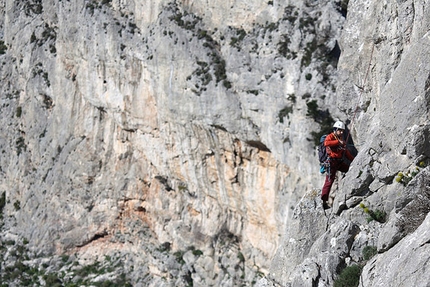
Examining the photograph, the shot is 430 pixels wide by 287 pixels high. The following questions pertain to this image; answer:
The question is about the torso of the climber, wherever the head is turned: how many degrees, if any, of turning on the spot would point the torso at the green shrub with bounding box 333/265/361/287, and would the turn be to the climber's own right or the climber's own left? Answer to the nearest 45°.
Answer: approximately 45° to the climber's own right

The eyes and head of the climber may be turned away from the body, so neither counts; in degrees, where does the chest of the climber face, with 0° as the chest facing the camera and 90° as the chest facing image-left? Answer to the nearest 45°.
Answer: approximately 315°

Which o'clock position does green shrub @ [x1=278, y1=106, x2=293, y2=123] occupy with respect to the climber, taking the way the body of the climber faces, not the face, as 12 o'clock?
The green shrub is roughly at 7 o'clock from the climber.
